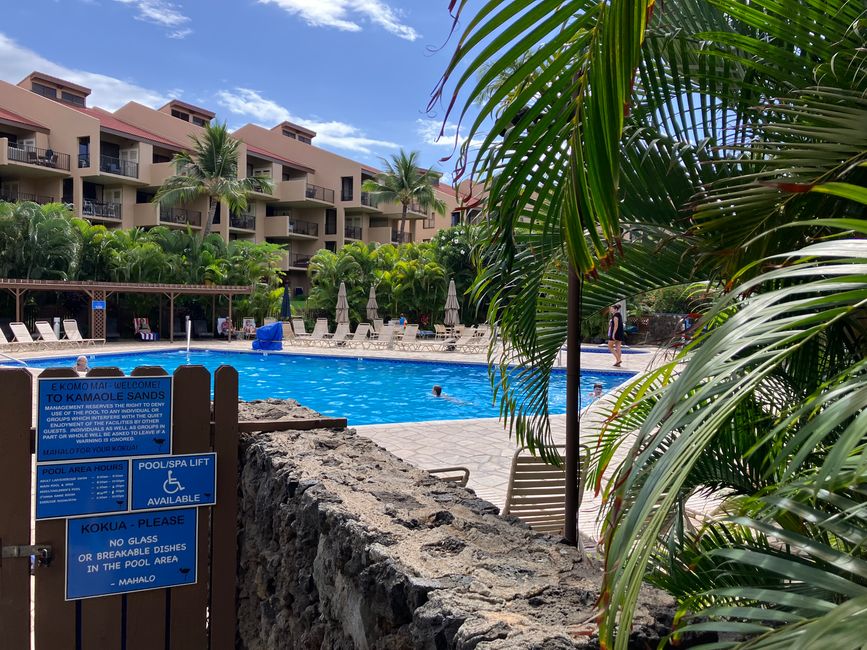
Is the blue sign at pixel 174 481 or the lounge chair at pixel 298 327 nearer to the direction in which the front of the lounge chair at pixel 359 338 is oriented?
the blue sign

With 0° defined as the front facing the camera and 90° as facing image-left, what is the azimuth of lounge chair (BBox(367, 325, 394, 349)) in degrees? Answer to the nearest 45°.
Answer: approximately 45°

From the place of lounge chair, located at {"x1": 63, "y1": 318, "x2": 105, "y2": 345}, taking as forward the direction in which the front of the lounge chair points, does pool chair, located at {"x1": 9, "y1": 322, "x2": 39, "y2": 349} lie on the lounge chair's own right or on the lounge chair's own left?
on the lounge chair's own right

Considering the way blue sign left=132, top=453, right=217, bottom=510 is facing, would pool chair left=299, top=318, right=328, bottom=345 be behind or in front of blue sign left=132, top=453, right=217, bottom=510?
behind

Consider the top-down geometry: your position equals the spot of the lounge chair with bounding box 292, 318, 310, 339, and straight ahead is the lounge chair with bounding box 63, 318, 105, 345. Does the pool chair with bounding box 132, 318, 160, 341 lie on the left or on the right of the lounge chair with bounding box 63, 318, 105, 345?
right

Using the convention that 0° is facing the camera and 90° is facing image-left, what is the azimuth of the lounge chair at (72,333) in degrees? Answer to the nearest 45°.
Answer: approximately 315°
